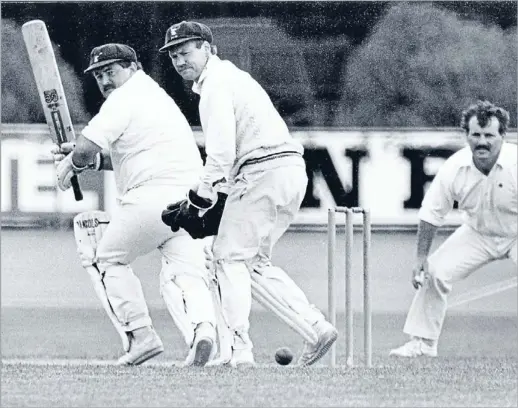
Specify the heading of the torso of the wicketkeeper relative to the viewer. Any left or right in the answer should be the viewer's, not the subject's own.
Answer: facing to the left of the viewer
